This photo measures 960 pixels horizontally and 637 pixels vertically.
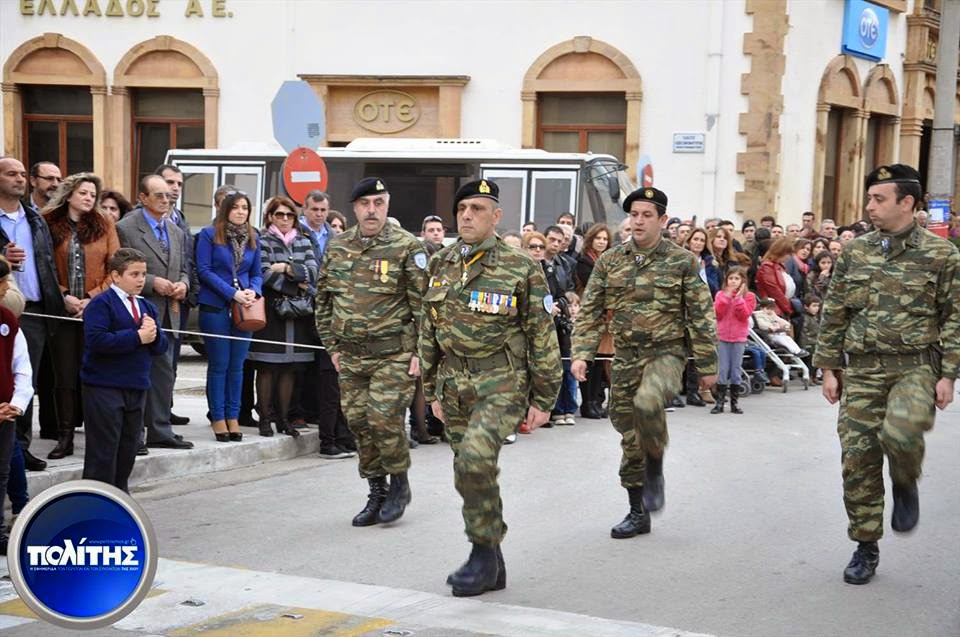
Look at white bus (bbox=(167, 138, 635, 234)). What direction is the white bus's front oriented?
to the viewer's right

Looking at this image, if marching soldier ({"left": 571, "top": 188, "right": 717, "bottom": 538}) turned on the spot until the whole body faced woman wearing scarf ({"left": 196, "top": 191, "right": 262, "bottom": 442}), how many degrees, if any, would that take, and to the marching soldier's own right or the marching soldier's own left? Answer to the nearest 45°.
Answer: approximately 90° to the marching soldier's own right

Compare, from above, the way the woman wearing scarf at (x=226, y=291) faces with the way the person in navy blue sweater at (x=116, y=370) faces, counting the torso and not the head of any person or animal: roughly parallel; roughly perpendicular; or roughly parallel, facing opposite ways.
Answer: roughly parallel

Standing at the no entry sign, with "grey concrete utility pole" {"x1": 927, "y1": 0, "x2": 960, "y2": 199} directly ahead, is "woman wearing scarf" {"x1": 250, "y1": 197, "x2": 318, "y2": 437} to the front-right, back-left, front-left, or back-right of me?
back-right

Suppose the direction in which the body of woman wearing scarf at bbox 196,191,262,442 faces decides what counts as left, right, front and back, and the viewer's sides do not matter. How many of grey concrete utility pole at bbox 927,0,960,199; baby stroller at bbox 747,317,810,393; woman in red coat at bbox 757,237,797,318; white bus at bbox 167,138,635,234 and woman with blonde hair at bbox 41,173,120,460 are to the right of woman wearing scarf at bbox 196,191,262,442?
1

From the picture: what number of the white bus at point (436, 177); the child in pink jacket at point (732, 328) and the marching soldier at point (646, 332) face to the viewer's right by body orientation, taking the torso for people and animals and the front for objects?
1

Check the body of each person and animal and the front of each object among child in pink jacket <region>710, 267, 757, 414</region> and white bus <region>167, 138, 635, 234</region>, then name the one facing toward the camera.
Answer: the child in pink jacket

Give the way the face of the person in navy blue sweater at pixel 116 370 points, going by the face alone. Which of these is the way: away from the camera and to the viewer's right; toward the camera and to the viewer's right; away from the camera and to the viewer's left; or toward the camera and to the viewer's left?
toward the camera and to the viewer's right

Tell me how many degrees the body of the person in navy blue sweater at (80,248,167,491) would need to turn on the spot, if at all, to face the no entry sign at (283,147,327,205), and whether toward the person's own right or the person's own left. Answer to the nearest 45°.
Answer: approximately 135° to the person's own left

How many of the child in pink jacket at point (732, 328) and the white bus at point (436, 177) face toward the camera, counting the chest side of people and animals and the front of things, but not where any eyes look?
1

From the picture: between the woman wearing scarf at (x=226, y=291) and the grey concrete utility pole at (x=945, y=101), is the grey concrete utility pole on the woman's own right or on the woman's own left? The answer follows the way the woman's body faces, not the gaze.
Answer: on the woman's own left

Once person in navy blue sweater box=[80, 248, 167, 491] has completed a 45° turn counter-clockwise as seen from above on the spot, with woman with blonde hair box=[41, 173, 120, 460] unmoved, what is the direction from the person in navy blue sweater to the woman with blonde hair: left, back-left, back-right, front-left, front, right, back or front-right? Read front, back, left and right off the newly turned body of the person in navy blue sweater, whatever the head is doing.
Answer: left

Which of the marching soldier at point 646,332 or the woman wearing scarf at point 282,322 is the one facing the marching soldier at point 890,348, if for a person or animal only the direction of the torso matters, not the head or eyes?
the woman wearing scarf

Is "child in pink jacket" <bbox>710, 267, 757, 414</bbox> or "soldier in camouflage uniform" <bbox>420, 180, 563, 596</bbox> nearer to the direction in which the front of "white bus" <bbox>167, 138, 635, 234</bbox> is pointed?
the child in pink jacket

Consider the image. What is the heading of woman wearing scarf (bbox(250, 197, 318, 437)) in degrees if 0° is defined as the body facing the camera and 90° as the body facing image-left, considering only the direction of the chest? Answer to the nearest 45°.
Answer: approximately 315°

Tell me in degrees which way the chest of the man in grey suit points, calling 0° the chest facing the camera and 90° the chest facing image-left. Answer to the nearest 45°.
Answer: approximately 315°

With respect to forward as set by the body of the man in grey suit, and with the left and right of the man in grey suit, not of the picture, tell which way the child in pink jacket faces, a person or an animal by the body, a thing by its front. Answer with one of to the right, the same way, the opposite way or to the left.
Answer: to the right

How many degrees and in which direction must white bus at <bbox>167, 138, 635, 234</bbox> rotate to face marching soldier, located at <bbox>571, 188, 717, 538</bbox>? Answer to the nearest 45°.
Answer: approximately 90° to its right
